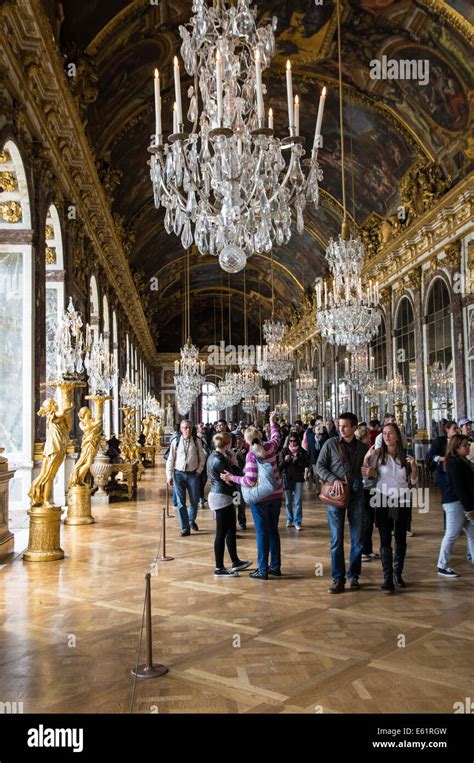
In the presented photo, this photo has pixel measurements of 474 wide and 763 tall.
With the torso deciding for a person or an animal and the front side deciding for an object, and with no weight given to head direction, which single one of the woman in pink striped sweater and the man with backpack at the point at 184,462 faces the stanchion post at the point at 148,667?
the man with backpack

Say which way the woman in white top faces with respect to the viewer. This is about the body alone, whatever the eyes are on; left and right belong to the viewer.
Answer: facing the viewer

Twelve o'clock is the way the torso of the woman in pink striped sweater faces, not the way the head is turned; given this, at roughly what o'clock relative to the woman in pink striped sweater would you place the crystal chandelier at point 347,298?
The crystal chandelier is roughly at 2 o'clock from the woman in pink striped sweater.

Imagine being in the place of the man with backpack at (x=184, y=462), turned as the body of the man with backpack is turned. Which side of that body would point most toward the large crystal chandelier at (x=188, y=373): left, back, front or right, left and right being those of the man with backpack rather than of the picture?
back

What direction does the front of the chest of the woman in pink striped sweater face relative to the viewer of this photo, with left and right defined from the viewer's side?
facing away from the viewer and to the left of the viewer

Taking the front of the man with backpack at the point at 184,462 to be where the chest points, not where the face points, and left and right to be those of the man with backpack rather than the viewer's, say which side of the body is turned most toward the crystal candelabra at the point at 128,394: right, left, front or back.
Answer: back

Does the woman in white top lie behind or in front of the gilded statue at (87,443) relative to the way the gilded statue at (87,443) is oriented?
in front

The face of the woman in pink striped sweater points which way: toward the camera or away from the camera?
away from the camera

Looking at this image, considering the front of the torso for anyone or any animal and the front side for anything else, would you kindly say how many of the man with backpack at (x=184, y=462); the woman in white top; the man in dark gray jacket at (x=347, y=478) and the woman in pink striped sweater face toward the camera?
3

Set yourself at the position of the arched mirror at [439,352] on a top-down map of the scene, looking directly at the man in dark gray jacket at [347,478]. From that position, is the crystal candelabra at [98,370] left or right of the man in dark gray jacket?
right

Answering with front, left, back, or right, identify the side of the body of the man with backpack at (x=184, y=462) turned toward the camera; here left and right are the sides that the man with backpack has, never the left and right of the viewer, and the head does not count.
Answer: front

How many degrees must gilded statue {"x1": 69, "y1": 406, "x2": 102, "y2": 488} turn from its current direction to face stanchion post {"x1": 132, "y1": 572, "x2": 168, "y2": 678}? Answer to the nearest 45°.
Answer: approximately 45° to its right
